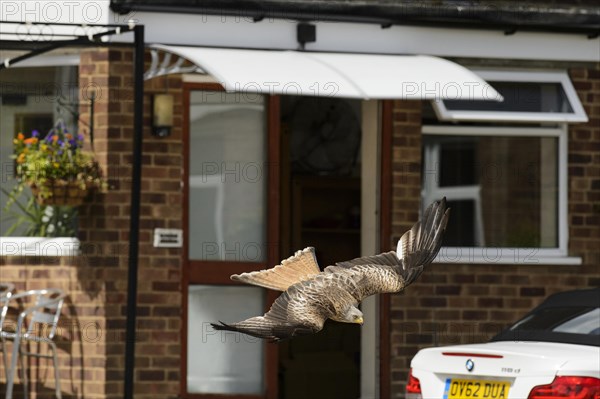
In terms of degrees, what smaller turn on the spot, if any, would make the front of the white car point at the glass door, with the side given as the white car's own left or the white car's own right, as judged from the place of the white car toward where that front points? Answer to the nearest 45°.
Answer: approximately 90° to the white car's own left

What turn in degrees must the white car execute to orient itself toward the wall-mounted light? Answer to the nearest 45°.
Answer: approximately 90° to its left

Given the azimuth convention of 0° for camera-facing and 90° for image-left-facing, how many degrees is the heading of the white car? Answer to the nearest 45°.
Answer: approximately 225°

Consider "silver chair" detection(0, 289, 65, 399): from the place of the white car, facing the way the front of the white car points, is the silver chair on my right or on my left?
on my left
